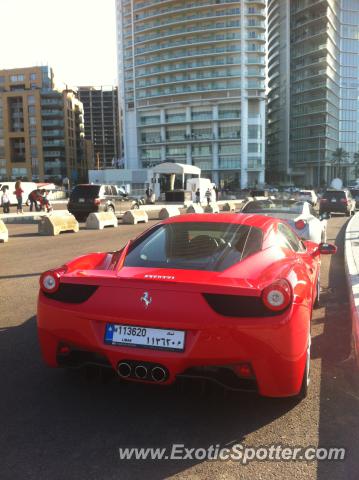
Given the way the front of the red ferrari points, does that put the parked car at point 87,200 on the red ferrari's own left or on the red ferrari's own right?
on the red ferrari's own left

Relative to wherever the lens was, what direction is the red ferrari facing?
facing away from the viewer and to the right of the viewer

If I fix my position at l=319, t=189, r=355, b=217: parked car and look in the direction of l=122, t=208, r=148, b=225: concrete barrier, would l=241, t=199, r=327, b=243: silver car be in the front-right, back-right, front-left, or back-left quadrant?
front-left

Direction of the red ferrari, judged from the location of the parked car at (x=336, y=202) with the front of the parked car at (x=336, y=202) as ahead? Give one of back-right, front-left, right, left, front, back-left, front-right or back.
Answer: back

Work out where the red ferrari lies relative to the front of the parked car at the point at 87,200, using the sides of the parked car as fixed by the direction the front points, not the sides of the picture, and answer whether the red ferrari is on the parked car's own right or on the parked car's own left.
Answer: on the parked car's own right

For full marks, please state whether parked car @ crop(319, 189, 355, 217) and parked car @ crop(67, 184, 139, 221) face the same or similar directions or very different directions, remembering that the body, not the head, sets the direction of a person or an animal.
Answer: same or similar directions

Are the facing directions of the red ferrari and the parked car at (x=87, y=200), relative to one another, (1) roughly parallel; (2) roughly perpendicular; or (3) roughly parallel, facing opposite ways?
roughly parallel

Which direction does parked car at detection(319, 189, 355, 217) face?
away from the camera

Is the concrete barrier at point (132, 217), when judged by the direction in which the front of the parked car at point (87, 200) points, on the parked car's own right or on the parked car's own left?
on the parked car's own right

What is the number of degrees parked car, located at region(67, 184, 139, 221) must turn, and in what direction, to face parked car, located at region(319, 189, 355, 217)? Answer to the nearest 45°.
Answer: approximately 45° to its right

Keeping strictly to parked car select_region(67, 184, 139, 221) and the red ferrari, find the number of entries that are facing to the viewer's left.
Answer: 0

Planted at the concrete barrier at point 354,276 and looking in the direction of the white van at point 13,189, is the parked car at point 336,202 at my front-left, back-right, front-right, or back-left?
front-right

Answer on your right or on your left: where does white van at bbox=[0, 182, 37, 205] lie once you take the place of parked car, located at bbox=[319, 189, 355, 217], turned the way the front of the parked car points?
on your left

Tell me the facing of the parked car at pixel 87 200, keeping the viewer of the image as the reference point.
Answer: facing away from the viewer and to the right of the viewer

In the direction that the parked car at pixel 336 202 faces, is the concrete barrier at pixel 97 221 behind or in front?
behind
